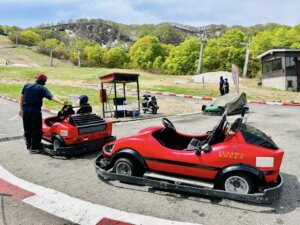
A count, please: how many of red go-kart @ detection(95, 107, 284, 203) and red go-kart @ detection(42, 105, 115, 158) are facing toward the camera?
0

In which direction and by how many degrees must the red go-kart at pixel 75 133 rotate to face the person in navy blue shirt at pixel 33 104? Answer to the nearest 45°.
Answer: approximately 45° to its left

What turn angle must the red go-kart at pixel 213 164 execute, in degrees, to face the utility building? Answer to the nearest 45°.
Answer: approximately 90° to its right

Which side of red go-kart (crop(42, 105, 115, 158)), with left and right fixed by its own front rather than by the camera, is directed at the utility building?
right

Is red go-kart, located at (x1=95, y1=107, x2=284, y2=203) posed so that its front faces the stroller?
no

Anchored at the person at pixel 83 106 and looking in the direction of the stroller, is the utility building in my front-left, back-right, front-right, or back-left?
front-right

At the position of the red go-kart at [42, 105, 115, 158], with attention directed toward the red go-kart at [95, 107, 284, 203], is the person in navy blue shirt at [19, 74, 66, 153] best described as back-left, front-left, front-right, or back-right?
back-right

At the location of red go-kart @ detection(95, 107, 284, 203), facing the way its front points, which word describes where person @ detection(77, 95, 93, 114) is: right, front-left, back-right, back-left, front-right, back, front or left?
front-right

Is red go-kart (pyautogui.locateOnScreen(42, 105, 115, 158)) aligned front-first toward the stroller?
no

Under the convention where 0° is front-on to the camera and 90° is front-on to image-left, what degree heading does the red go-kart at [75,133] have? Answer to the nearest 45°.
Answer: approximately 135°

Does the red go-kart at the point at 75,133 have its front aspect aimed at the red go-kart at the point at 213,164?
no

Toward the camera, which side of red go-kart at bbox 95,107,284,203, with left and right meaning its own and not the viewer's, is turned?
left
